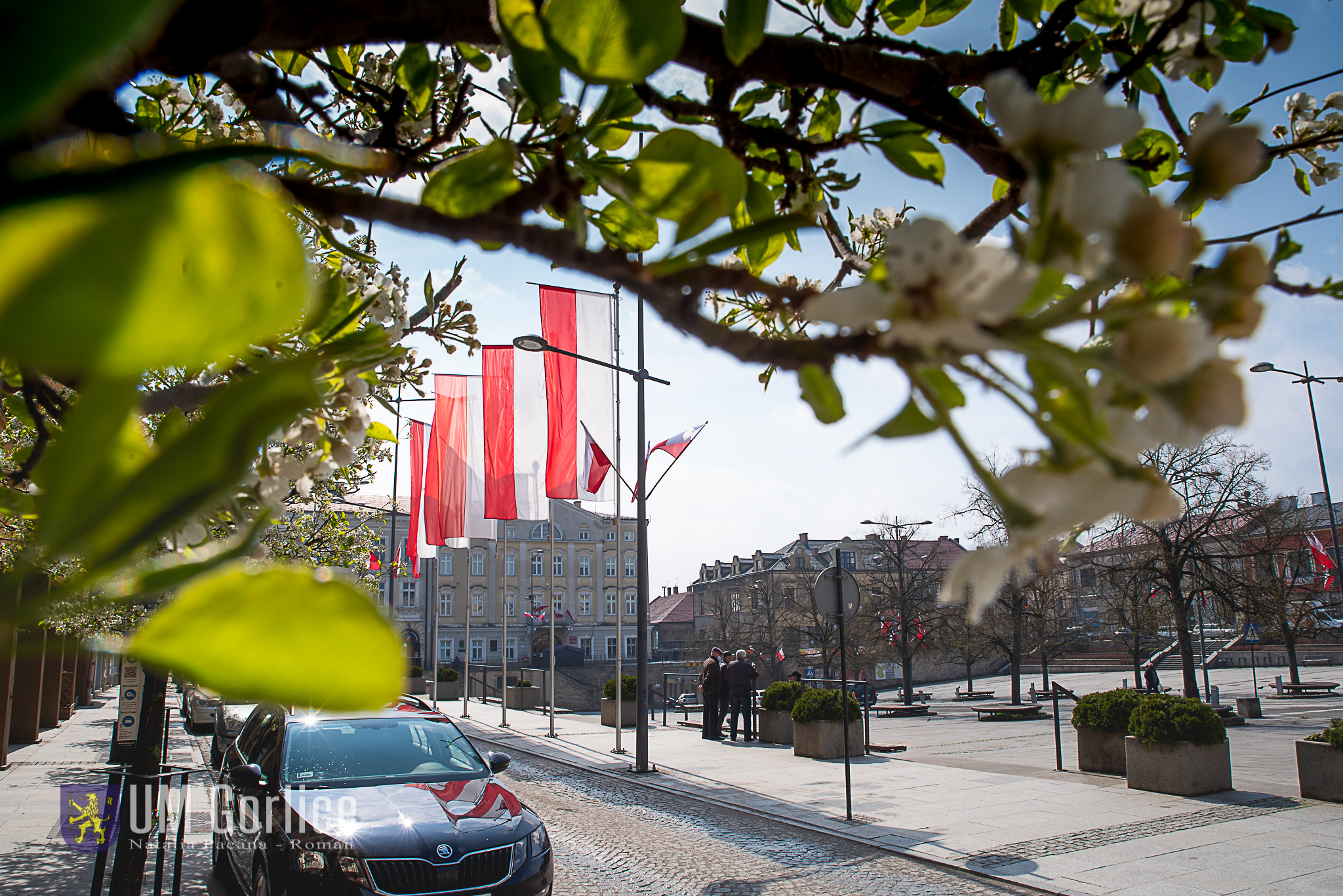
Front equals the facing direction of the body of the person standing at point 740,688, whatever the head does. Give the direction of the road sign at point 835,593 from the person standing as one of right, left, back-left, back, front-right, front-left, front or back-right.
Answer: back

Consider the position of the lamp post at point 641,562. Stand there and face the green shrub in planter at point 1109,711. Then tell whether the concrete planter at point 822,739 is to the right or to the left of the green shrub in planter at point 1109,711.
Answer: left

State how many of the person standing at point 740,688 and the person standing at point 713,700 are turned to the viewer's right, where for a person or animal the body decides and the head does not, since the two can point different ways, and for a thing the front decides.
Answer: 1

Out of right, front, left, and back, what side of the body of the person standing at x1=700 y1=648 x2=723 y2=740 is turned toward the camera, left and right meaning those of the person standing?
right
